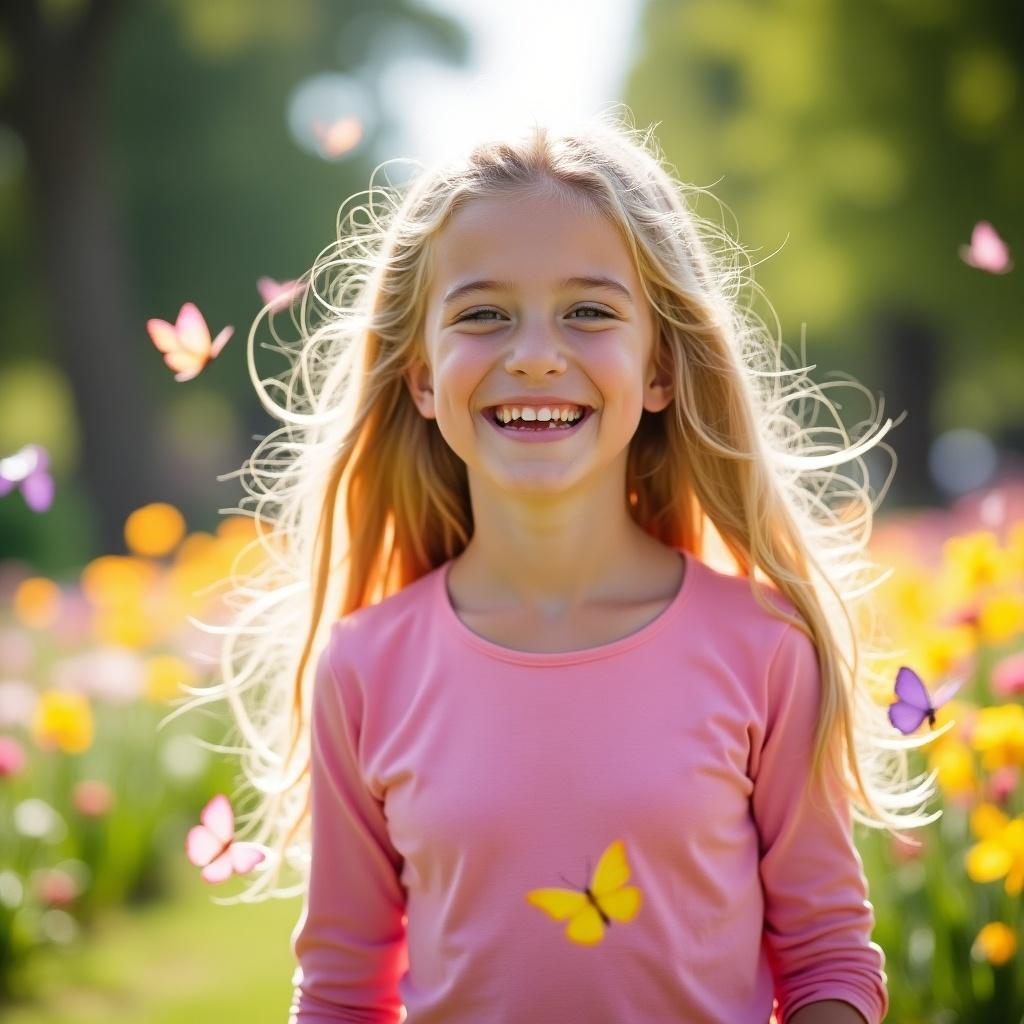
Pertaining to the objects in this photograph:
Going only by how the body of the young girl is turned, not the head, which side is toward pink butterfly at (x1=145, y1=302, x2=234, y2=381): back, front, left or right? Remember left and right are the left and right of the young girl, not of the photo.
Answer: right

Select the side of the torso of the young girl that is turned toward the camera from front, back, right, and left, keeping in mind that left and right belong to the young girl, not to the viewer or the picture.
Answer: front

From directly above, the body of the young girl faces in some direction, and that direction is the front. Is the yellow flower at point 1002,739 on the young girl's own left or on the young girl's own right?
on the young girl's own left

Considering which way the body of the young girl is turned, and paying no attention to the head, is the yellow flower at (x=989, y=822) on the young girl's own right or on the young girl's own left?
on the young girl's own left

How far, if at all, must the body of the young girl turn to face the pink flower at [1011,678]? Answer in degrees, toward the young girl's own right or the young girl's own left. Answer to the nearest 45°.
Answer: approximately 135° to the young girl's own left

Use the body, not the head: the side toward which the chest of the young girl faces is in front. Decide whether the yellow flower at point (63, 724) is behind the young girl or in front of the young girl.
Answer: behind

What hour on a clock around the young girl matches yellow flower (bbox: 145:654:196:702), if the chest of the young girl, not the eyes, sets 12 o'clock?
The yellow flower is roughly at 5 o'clock from the young girl.
